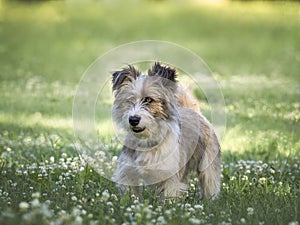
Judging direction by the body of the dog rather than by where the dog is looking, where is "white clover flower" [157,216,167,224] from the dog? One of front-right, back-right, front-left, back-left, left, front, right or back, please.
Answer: front-left

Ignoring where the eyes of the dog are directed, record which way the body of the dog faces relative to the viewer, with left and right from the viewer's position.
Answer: facing the viewer and to the left of the viewer
